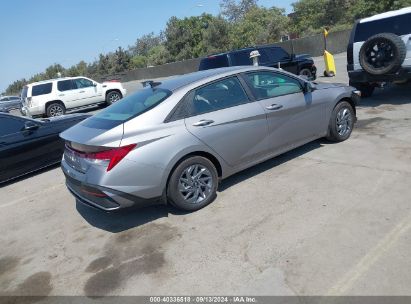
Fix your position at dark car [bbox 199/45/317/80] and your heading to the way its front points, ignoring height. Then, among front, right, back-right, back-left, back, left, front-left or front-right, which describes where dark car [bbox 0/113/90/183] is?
back-right

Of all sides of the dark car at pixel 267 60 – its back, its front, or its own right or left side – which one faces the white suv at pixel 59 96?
back

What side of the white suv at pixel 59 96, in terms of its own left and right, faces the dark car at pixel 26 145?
right

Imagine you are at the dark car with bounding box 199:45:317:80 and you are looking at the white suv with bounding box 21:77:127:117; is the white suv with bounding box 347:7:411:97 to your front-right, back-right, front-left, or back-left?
back-left

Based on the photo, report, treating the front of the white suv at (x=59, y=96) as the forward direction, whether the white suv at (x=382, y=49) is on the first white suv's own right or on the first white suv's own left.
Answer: on the first white suv's own right

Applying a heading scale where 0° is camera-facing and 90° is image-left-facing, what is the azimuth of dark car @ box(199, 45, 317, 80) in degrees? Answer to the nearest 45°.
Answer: approximately 270°

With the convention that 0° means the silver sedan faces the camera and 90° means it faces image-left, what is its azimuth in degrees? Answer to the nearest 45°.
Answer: approximately 225°

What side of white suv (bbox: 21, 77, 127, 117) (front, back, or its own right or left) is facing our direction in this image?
right

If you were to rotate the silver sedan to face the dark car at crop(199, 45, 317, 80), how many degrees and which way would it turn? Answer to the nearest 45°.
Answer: approximately 45° to its left

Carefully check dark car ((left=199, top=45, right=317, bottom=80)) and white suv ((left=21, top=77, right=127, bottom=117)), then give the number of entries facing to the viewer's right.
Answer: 2

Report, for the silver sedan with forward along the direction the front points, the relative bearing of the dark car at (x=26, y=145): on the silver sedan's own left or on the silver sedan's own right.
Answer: on the silver sedan's own left

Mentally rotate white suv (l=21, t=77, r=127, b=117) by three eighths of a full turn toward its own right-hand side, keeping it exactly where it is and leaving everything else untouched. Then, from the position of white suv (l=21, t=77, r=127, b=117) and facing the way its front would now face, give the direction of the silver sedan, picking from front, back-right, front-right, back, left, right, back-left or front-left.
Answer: front-left

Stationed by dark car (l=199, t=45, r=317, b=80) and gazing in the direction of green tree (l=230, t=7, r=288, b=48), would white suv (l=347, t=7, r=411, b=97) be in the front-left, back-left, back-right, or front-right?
back-right
